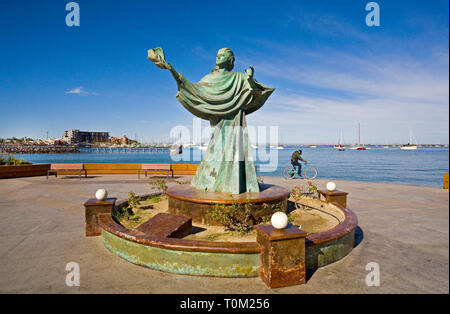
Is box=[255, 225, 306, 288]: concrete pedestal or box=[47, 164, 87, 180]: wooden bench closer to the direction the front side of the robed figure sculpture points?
the concrete pedestal

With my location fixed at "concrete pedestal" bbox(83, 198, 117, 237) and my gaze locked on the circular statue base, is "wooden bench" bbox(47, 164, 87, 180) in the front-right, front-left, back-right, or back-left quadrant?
back-left

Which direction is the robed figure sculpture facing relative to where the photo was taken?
toward the camera

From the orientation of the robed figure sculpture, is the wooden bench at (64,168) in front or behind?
behind

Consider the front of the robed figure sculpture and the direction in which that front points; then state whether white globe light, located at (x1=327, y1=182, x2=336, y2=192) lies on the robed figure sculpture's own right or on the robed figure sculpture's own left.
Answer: on the robed figure sculpture's own left

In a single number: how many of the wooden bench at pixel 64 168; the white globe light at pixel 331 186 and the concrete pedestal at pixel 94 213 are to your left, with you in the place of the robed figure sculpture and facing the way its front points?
1

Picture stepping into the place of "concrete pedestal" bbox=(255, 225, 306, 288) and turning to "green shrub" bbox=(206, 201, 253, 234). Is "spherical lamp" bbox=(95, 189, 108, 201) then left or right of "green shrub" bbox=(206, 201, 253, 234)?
left

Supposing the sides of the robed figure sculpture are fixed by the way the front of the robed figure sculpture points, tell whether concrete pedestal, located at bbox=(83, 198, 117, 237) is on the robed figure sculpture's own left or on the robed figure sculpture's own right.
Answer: on the robed figure sculpture's own right

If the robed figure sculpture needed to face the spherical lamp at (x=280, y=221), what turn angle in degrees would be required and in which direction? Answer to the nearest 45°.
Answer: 0° — it already faces it

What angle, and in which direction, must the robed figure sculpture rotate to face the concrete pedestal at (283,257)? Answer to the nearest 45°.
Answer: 0° — it already faces it
